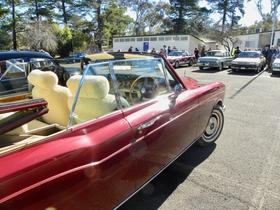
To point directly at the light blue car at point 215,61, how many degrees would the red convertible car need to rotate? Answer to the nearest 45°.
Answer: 0° — it already faces it

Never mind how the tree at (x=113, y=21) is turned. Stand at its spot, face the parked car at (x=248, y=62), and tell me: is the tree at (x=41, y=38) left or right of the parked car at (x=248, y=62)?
right

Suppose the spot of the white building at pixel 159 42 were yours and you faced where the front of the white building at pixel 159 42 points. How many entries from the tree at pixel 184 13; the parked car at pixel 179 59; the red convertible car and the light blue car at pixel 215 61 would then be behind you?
1

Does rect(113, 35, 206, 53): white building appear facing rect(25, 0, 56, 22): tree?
no

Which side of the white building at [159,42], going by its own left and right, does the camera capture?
front

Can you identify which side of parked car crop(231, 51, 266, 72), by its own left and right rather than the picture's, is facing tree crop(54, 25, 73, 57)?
right

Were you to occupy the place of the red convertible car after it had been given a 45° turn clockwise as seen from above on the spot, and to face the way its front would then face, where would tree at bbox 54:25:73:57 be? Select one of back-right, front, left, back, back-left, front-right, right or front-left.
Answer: left

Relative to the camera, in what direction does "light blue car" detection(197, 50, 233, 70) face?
facing the viewer and to the left of the viewer

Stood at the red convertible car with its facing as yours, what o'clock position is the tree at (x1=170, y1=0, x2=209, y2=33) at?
The tree is roughly at 11 o'clock from the red convertible car.

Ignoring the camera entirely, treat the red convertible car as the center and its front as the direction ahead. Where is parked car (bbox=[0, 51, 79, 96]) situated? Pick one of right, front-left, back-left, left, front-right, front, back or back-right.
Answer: left

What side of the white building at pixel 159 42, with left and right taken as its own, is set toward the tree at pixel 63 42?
right

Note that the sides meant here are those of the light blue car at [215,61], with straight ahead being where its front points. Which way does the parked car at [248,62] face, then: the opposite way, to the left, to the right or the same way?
the same way

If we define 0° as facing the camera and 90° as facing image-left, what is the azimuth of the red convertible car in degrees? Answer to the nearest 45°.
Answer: approximately 225°

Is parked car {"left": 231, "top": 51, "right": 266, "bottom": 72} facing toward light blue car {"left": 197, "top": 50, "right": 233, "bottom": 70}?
no

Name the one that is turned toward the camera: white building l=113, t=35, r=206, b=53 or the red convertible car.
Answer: the white building

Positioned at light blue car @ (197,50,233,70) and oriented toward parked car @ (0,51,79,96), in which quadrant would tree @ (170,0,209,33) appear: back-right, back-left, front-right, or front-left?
back-right

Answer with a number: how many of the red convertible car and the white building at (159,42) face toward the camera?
1

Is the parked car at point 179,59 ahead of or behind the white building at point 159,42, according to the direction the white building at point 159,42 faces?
ahead

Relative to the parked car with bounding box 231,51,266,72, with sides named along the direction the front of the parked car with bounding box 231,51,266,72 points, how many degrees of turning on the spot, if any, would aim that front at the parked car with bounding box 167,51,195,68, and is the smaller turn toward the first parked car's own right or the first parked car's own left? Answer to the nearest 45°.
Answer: approximately 90° to the first parked car's own right
